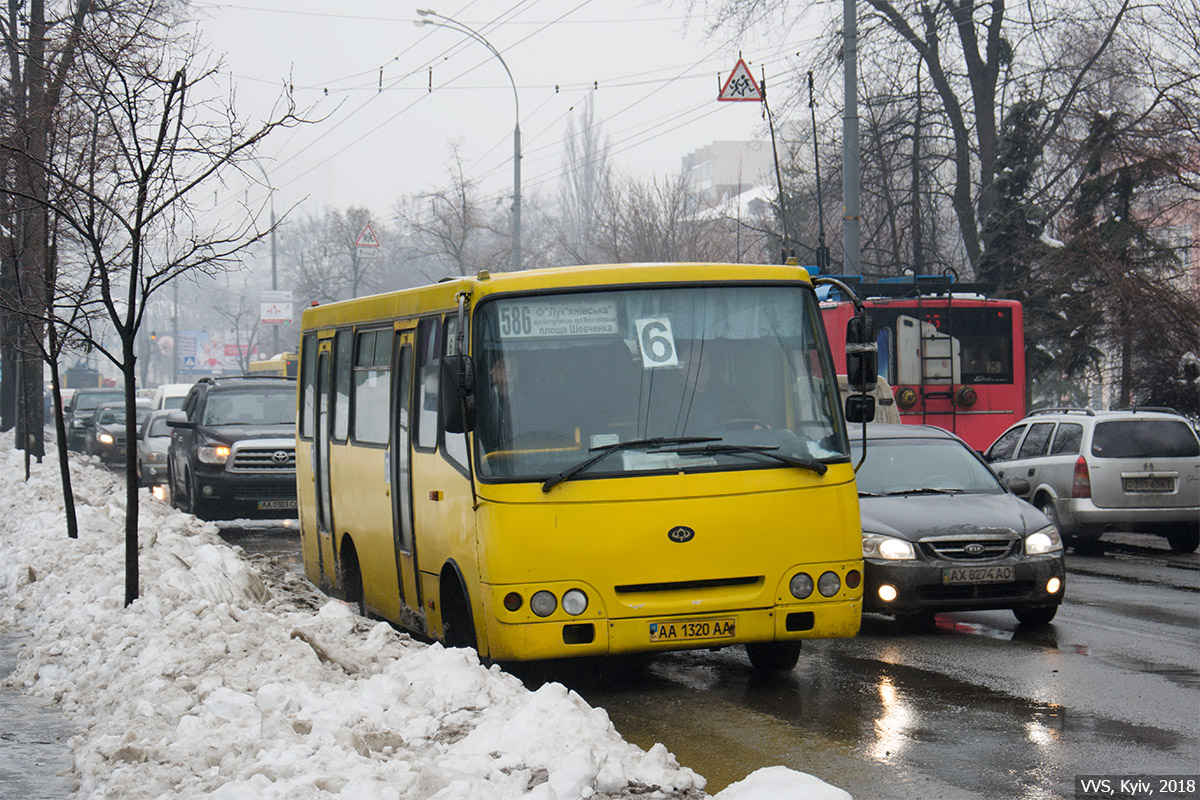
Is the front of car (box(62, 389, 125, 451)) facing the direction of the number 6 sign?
yes

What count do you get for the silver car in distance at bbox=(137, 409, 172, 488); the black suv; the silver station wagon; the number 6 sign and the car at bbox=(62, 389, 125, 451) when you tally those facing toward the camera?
4

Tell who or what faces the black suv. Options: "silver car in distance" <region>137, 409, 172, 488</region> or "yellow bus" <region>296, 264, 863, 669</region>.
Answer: the silver car in distance

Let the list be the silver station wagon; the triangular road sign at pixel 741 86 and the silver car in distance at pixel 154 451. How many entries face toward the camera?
2

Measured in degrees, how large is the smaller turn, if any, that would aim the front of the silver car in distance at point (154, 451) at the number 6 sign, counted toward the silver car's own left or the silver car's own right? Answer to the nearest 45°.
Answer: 0° — it already faces it

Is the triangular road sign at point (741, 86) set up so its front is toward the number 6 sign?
yes

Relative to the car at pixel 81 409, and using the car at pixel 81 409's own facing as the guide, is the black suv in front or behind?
in front

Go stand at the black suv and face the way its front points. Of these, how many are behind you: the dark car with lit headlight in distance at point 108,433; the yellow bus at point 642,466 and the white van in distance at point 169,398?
2

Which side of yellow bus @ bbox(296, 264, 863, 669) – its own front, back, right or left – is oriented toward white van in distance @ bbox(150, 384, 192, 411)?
back

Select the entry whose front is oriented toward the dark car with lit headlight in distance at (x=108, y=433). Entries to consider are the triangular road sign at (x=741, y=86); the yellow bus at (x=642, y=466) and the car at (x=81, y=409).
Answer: the car at (x=81, y=409)

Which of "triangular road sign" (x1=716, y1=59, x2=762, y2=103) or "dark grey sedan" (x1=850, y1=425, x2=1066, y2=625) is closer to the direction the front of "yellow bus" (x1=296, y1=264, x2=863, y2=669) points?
the dark grey sedan

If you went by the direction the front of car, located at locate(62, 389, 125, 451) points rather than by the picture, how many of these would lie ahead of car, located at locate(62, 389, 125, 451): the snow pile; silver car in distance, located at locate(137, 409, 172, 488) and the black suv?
3

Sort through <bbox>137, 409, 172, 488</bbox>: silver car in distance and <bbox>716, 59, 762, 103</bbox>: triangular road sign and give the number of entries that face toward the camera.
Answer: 2
